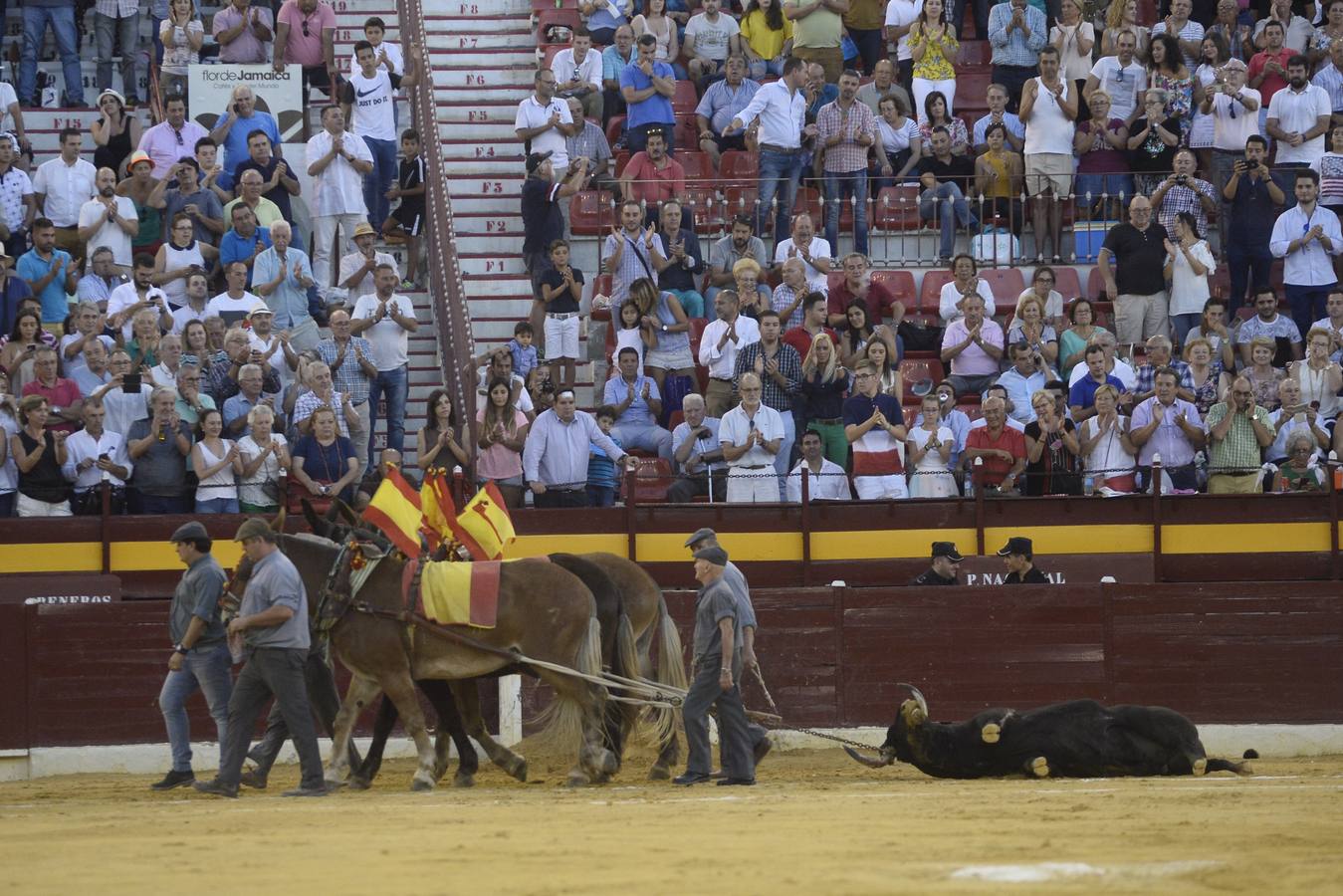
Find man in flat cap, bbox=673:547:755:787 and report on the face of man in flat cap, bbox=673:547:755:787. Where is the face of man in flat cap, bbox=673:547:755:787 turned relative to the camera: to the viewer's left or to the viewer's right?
to the viewer's left

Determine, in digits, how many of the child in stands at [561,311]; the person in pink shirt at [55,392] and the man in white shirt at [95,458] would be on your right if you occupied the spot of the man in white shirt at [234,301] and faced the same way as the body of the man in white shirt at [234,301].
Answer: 2

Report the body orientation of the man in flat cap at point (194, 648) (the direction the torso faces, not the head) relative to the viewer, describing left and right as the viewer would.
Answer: facing to the left of the viewer

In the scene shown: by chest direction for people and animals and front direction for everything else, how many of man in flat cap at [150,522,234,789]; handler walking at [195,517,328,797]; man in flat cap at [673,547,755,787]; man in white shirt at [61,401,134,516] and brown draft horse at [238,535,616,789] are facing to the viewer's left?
4

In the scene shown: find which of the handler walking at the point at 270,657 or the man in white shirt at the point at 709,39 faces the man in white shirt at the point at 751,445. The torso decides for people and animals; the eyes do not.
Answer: the man in white shirt at the point at 709,39

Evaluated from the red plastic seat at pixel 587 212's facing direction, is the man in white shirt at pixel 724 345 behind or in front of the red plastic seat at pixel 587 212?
in front

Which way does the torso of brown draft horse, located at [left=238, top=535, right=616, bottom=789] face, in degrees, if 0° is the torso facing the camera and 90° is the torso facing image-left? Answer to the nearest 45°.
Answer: approximately 90°

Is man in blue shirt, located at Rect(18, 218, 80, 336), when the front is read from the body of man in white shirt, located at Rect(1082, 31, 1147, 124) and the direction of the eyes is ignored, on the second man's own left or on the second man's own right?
on the second man's own right

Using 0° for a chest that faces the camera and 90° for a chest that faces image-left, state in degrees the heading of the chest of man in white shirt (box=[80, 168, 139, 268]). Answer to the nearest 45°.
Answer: approximately 0°

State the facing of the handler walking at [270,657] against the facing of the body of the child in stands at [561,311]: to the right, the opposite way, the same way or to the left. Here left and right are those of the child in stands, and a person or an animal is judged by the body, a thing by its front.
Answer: to the right

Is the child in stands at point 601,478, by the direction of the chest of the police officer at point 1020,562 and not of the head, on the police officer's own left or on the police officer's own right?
on the police officer's own right

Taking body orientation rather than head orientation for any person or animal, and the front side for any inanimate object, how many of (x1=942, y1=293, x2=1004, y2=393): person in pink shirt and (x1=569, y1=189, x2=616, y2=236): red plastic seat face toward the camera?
2
